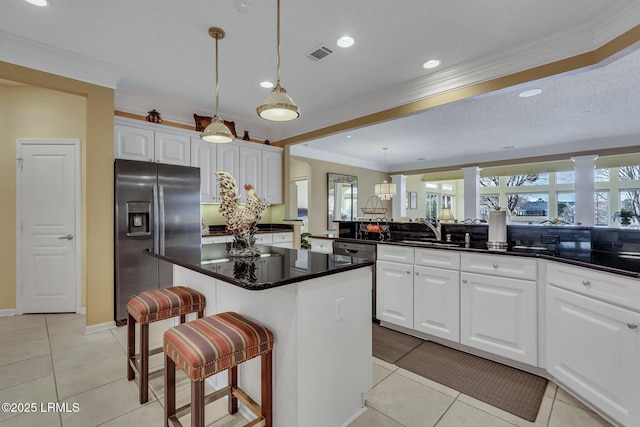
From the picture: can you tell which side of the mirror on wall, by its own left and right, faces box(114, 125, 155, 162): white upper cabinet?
right

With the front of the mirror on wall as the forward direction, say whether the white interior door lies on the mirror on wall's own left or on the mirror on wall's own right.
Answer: on the mirror on wall's own right

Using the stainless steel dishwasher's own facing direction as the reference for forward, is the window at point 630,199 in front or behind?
behind

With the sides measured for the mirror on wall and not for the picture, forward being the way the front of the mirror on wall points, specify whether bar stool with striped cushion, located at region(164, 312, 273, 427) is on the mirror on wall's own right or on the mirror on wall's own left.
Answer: on the mirror on wall's own right

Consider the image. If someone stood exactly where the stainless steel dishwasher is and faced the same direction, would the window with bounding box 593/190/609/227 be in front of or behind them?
behind

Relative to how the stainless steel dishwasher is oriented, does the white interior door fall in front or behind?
in front

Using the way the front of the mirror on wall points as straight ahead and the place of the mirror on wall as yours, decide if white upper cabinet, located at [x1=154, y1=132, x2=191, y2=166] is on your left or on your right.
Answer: on your right

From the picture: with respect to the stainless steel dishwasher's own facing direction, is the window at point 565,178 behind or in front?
behind

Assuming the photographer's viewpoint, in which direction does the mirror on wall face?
facing the viewer and to the right of the viewer

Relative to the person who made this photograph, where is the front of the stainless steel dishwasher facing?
facing the viewer and to the left of the viewer

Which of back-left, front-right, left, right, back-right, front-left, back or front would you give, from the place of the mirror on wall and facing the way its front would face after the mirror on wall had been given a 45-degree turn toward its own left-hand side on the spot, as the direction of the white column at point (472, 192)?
front

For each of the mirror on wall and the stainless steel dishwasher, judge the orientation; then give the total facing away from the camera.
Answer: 0

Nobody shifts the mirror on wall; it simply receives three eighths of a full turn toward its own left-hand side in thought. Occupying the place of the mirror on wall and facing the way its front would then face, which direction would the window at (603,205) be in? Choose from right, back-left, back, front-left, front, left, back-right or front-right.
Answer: right

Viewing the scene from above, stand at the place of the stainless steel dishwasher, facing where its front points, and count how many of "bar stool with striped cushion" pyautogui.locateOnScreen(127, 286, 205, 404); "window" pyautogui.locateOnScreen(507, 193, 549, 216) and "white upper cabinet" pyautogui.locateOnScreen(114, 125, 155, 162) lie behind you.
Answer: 1
